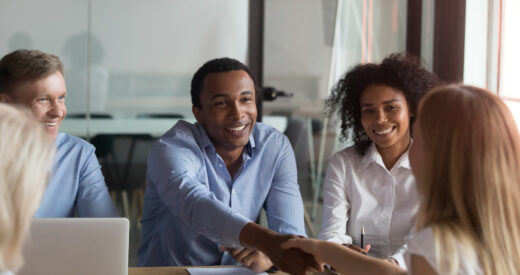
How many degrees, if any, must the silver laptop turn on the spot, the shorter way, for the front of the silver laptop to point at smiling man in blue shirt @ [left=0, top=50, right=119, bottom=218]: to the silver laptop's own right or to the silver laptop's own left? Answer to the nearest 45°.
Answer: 0° — it already faces them

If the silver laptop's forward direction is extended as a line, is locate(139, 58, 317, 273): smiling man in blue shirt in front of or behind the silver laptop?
in front

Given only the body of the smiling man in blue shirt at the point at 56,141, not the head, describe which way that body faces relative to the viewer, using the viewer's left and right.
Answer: facing the viewer and to the right of the viewer

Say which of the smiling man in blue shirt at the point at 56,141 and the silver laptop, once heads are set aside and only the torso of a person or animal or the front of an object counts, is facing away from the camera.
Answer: the silver laptop

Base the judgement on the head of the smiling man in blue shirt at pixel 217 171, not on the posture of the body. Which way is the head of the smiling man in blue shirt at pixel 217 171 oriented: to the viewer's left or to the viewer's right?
to the viewer's right

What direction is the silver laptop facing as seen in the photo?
away from the camera

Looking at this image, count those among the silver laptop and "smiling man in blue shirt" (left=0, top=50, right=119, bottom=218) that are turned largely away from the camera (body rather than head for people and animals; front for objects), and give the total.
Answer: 1
